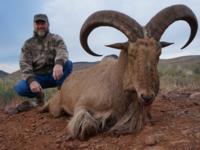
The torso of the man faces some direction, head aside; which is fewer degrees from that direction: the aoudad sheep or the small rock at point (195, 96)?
the aoudad sheep

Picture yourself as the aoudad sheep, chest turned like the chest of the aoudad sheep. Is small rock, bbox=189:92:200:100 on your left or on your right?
on your left

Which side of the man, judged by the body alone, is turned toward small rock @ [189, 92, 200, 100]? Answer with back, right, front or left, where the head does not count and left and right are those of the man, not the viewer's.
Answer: left

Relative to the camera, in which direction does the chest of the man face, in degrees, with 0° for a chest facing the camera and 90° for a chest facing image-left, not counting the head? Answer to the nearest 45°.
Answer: approximately 0°

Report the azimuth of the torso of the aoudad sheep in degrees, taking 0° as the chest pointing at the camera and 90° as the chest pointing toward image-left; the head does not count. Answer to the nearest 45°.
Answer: approximately 315°

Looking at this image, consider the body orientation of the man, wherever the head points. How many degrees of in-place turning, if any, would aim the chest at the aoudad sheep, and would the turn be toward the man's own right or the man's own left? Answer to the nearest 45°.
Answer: approximately 45° to the man's own left
